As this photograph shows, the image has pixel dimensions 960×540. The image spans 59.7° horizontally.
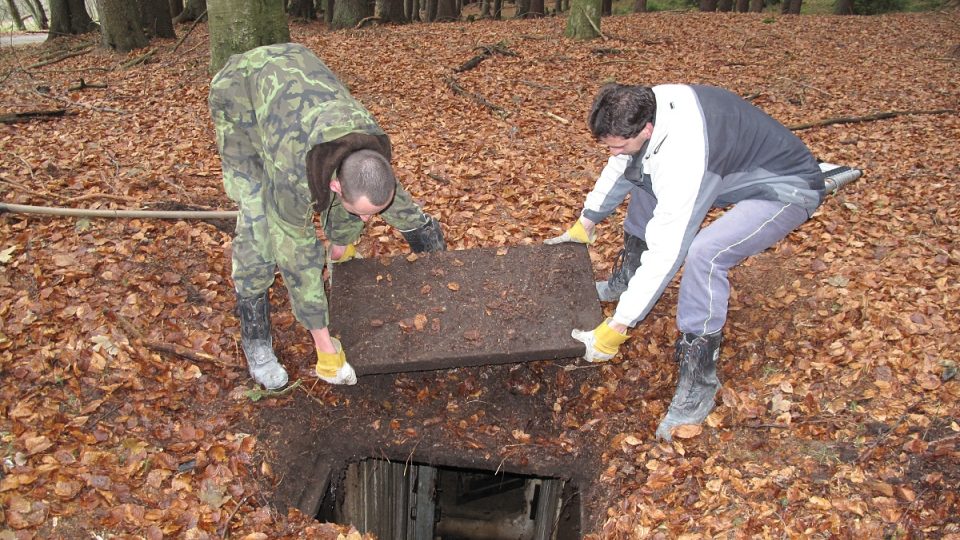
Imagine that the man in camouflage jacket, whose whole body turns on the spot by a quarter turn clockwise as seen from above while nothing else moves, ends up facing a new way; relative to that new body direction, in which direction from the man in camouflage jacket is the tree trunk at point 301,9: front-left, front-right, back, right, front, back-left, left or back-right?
back-right

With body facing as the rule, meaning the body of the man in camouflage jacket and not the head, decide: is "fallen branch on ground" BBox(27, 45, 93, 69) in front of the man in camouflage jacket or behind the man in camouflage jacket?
behind

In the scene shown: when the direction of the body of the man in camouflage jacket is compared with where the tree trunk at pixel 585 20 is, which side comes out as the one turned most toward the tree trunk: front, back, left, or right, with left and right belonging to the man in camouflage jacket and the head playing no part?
left

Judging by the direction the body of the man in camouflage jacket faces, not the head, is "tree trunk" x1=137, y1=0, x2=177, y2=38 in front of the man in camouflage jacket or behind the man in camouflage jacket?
behind

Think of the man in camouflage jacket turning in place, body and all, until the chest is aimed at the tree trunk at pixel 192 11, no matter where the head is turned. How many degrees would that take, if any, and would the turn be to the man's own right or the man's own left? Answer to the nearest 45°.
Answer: approximately 135° to the man's own left

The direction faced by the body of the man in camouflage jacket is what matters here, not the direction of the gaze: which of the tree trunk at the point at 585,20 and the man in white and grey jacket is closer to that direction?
the man in white and grey jacket

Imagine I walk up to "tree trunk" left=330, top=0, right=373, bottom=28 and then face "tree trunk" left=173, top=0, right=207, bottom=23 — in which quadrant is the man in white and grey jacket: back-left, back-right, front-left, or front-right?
back-left

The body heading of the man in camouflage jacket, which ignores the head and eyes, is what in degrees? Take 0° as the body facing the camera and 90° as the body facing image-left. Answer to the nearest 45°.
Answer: approximately 315°

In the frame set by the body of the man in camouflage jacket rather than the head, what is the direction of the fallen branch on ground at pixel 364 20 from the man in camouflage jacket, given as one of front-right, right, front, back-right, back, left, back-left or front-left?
back-left
